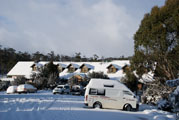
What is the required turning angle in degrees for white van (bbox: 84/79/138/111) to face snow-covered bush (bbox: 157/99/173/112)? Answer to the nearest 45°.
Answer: approximately 45° to its left

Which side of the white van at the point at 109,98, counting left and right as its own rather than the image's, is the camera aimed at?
right

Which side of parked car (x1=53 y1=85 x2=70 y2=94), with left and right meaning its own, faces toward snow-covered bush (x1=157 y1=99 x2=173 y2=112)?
left

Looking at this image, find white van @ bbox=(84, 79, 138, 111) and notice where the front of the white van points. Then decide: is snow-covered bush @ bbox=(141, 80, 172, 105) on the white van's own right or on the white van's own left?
on the white van's own left

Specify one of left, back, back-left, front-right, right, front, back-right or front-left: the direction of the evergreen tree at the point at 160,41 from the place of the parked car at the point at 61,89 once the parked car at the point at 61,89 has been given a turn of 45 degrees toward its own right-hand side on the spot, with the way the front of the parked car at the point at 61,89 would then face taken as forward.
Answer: back-left

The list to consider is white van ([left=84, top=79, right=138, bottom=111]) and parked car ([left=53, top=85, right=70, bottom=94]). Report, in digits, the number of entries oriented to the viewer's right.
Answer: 1

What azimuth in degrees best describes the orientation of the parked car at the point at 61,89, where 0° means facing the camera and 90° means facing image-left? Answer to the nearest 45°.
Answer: approximately 45°
